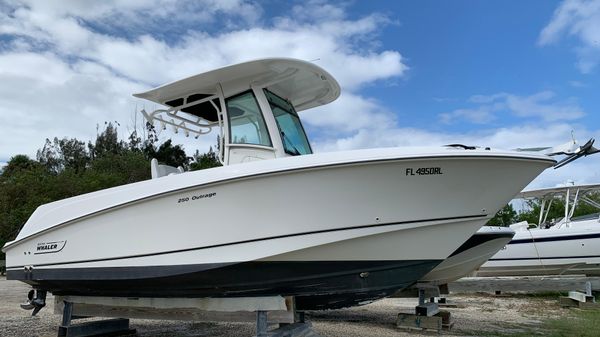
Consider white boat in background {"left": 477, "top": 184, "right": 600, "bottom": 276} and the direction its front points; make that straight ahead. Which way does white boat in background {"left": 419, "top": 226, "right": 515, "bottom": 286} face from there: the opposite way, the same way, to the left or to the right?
the same way

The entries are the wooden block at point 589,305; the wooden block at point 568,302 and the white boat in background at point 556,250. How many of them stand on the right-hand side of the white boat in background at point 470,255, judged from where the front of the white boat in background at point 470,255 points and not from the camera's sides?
0

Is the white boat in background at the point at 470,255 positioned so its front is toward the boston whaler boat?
no

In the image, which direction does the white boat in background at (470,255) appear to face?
to the viewer's right

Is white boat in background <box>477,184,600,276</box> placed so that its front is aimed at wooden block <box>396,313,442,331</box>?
no

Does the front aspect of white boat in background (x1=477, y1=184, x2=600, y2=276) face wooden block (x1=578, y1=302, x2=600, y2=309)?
no
